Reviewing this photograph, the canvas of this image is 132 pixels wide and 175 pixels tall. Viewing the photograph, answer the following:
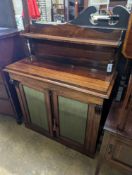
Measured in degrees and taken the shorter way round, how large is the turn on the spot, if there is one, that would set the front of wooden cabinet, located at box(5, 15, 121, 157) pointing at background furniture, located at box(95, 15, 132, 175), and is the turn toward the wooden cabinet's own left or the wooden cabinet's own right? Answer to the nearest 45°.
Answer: approximately 90° to the wooden cabinet's own left

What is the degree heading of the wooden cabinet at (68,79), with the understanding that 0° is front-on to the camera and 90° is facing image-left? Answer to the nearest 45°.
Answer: approximately 45°

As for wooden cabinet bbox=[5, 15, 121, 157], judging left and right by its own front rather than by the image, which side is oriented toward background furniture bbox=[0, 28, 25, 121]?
right
